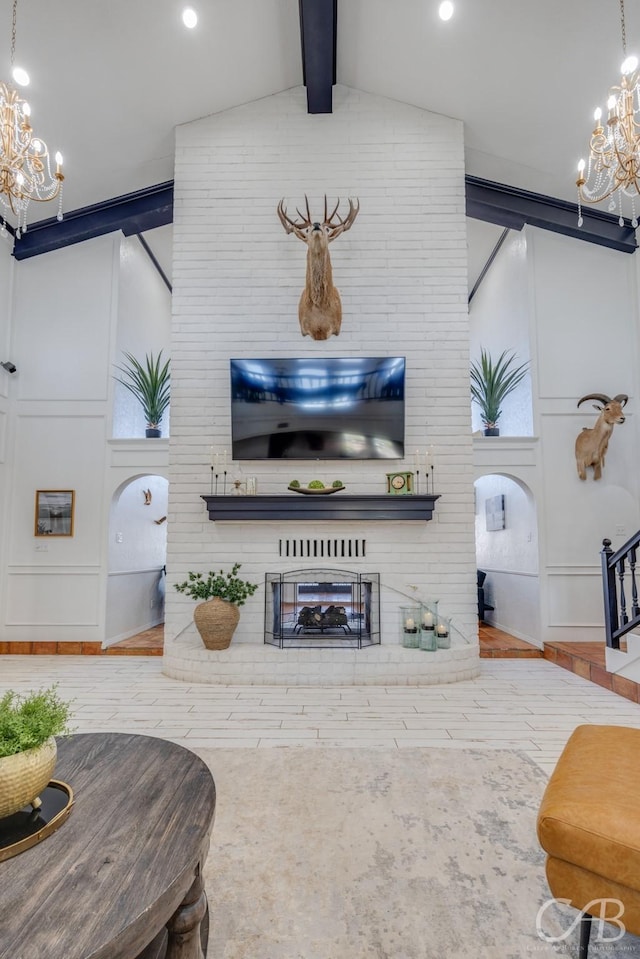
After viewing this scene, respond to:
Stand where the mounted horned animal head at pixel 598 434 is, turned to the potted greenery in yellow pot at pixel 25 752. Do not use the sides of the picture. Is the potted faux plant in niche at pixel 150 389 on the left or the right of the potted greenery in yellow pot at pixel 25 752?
right

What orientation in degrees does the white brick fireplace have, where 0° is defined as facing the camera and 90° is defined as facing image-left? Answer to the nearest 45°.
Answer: approximately 0°

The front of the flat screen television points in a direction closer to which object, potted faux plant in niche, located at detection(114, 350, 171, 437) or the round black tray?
the round black tray

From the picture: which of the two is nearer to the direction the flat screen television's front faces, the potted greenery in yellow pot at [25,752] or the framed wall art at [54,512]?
the potted greenery in yellow pot

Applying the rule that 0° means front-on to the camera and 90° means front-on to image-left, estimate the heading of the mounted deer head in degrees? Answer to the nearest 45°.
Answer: approximately 0°

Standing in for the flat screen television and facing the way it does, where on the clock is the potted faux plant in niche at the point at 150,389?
The potted faux plant in niche is roughly at 4 o'clock from the flat screen television.
